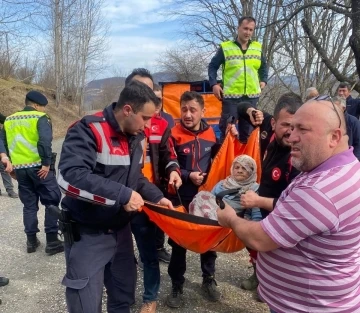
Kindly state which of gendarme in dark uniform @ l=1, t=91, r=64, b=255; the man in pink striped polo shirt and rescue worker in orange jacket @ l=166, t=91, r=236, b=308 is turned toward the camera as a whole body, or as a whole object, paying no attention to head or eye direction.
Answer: the rescue worker in orange jacket

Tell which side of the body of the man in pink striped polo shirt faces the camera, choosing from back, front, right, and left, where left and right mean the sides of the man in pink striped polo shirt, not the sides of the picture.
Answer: left

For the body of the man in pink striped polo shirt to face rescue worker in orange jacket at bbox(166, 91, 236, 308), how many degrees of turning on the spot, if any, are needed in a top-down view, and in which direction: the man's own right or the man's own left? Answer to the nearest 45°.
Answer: approximately 45° to the man's own right

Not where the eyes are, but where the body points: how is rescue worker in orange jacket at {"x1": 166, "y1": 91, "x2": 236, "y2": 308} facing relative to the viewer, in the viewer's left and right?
facing the viewer

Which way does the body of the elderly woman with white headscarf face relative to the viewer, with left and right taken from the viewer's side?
facing the viewer and to the left of the viewer

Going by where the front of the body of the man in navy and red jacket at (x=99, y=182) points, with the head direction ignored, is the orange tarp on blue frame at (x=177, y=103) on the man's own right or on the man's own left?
on the man's own left

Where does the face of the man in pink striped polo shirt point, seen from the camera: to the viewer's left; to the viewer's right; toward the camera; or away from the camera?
to the viewer's left

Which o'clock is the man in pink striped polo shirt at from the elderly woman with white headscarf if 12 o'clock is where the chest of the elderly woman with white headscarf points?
The man in pink striped polo shirt is roughly at 10 o'clock from the elderly woman with white headscarf.

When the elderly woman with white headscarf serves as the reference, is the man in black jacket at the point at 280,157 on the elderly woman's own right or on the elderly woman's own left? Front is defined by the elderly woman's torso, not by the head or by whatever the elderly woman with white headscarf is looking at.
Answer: on the elderly woman's own left

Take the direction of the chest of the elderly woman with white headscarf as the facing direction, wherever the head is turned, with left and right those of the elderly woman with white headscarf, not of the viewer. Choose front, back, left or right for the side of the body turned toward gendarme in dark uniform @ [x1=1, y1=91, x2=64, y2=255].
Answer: right
